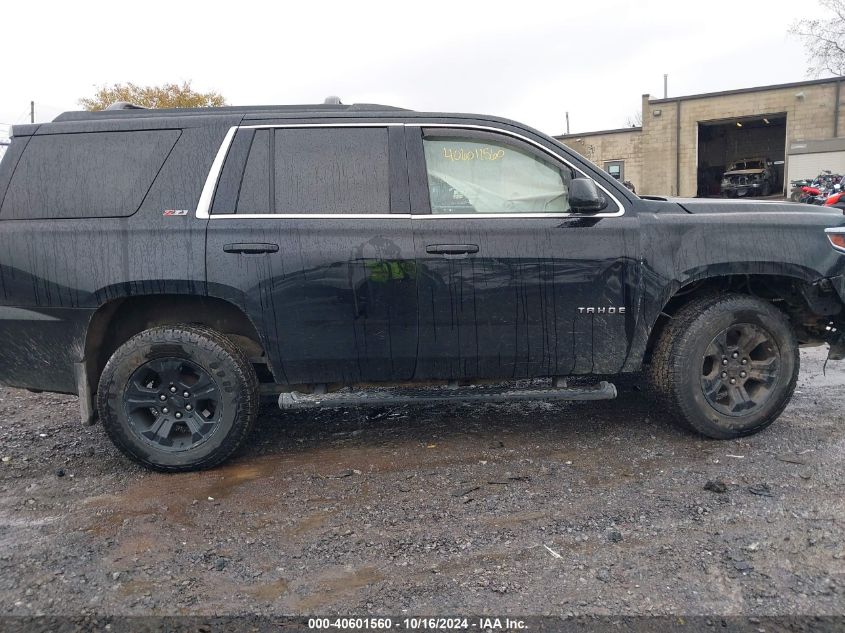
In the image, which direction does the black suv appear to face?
to the viewer's right

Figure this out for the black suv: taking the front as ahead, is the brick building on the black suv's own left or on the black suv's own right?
on the black suv's own left
